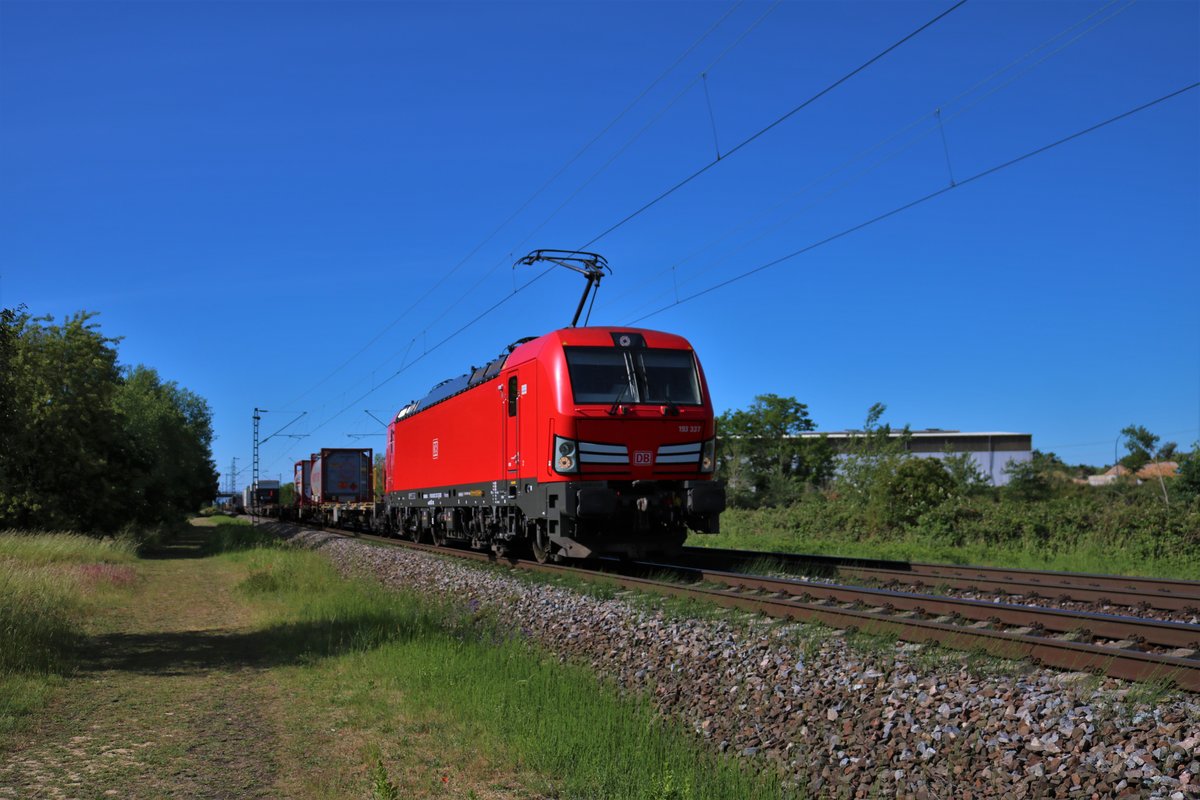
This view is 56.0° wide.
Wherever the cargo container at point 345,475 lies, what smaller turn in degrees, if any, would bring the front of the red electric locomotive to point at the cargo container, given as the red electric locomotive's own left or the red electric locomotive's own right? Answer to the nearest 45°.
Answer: approximately 135° to the red electric locomotive's own left

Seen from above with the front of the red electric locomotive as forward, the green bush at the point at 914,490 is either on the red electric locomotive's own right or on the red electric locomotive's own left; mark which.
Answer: on the red electric locomotive's own left

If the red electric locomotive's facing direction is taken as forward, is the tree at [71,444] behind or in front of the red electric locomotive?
behind

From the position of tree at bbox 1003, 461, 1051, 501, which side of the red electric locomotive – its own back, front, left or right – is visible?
left

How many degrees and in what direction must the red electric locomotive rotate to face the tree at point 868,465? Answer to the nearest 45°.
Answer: approximately 90° to its left

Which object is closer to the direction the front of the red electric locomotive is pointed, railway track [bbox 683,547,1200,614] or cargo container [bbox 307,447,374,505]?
the railway track

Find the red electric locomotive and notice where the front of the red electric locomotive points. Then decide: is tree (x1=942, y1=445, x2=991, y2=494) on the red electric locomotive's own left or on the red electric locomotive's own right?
on the red electric locomotive's own left

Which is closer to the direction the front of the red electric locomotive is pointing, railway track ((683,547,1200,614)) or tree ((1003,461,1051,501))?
the railway track

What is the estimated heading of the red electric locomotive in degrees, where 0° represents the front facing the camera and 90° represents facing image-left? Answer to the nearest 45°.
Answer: approximately 315°
